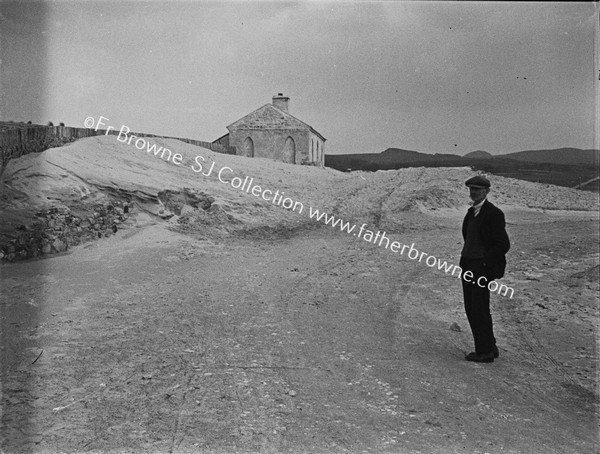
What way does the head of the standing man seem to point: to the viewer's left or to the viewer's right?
to the viewer's left

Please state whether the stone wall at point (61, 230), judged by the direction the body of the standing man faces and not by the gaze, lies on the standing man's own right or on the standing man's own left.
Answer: on the standing man's own right

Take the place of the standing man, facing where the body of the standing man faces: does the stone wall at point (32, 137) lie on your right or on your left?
on your right

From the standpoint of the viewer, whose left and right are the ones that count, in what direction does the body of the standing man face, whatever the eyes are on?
facing the viewer and to the left of the viewer
